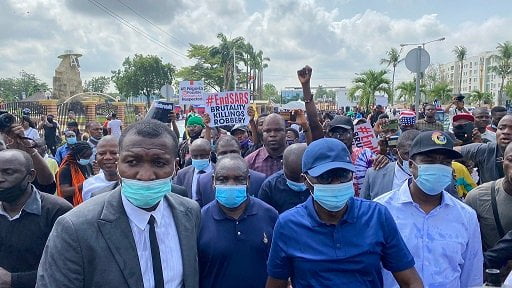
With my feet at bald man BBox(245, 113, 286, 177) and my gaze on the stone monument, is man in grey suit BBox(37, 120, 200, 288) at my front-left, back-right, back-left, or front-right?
back-left

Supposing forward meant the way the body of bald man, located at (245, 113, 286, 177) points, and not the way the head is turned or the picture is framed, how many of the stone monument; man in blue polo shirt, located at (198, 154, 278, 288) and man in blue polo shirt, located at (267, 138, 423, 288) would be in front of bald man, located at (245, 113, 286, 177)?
2

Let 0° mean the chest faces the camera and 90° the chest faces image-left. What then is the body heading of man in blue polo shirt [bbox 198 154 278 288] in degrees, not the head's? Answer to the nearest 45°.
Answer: approximately 0°

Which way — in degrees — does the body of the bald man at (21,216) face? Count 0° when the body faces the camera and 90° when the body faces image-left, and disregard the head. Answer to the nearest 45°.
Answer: approximately 45°

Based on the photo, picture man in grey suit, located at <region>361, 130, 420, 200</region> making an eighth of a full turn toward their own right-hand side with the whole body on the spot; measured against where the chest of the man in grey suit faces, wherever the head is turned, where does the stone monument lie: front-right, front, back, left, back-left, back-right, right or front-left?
back-right

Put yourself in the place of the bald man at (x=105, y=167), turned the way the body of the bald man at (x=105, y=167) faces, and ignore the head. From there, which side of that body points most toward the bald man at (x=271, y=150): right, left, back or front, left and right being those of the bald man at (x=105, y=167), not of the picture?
left

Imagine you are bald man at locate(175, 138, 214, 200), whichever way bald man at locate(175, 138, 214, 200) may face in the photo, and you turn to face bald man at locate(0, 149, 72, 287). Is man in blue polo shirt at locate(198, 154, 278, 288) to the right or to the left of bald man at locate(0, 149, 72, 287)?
left

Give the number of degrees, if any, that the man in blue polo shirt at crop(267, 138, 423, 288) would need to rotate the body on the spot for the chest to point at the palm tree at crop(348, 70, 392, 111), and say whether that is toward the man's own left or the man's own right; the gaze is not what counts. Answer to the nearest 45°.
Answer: approximately 180°

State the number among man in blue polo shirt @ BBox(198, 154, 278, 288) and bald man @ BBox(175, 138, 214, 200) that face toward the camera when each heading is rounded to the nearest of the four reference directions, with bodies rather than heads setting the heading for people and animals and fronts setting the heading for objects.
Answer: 2

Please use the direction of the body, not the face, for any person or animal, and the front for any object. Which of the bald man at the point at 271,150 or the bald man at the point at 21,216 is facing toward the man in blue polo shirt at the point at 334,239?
the bald man at the point at 271,150
